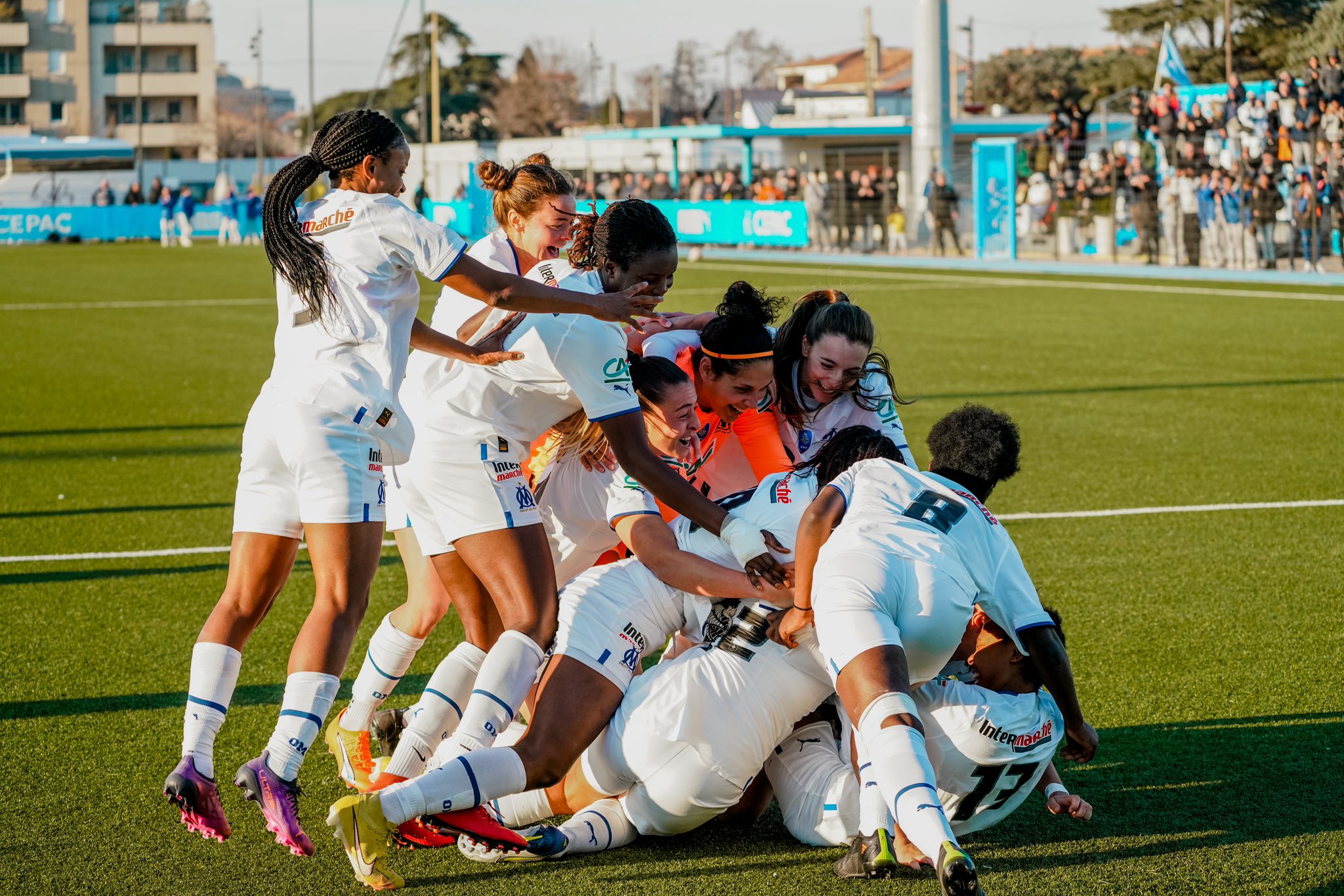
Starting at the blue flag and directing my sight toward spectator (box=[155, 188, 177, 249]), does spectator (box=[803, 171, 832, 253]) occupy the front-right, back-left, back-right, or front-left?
front-left

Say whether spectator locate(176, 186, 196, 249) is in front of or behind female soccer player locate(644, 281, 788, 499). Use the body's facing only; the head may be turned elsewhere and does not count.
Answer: behind

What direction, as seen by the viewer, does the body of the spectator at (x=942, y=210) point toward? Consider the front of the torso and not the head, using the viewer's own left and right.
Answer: facing the viewer

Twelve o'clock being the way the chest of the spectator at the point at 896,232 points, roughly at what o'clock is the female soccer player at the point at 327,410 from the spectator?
The female soccer player is roughly at 12 o'clock from the spectator.

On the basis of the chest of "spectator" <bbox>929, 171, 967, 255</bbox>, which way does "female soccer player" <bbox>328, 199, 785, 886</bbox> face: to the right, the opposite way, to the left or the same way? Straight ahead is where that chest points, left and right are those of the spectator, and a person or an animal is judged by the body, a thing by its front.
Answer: to the left

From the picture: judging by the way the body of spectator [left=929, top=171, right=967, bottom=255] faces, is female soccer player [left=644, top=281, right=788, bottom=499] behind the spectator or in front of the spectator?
in front

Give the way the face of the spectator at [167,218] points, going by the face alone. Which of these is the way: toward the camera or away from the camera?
toward the camera

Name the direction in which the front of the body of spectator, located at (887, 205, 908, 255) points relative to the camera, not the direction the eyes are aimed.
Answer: toward the camera

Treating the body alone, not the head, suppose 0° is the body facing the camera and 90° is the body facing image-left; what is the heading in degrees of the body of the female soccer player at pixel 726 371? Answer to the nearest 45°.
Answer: approximately 315°

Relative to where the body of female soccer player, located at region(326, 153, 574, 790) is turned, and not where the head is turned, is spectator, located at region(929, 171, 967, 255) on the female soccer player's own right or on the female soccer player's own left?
on the female soccer player's own left

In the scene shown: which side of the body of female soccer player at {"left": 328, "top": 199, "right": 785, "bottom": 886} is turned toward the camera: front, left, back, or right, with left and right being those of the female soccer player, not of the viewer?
right

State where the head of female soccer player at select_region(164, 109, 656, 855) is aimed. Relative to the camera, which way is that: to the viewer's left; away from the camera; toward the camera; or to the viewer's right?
to the viewer's right

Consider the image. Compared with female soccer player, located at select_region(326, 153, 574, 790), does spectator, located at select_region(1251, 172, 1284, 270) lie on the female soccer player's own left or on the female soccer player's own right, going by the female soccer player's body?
on the female soccer player's own left

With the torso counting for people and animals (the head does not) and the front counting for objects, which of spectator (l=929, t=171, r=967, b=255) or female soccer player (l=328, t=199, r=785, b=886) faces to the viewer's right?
the female soccer player
